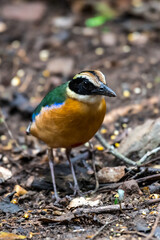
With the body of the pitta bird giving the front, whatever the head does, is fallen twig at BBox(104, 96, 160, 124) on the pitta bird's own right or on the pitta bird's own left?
on the pitta bird's own left

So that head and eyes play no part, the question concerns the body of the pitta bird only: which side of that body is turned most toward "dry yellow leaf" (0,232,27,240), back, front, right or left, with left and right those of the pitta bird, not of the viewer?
right

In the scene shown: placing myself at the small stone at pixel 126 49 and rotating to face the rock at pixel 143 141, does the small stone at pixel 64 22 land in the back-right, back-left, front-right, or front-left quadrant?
back-right

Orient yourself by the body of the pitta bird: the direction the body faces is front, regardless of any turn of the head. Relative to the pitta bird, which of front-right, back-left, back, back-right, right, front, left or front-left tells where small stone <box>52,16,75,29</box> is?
back-left

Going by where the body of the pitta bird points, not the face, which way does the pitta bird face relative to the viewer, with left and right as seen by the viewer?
facing the viewer and to the right of the viewer

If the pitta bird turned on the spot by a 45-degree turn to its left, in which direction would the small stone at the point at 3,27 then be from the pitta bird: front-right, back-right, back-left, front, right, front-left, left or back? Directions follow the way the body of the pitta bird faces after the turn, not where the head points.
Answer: left

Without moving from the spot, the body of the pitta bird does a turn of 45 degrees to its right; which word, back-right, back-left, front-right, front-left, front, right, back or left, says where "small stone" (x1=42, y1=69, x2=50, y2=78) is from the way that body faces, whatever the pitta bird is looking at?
back

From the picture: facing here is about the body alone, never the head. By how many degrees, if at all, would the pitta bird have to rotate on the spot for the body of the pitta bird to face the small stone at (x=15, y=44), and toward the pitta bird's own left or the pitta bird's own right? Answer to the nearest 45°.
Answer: approximately 135° to the pitta bird's own left
